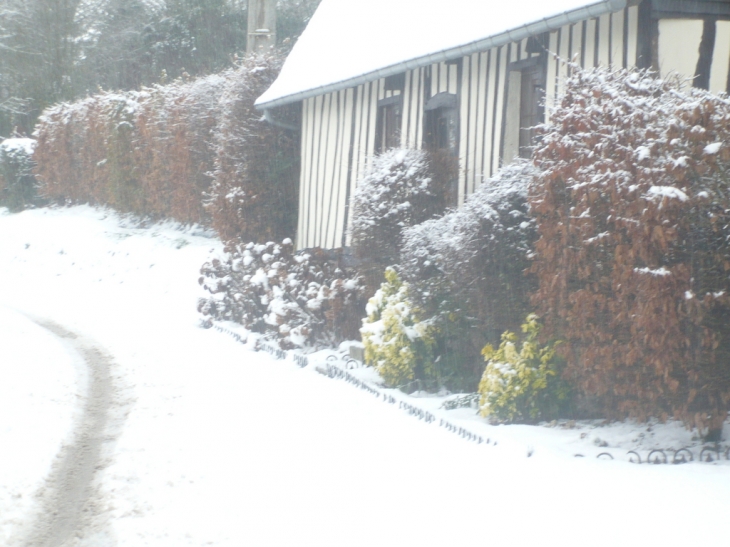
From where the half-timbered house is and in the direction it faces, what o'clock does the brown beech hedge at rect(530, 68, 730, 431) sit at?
The brown beech hedge is roughly at 10 o'clock from the half-timbered house.

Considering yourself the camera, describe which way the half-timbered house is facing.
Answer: facing the viewer and to the left of the viewer

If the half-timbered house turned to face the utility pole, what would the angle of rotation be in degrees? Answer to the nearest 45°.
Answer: approximately 90° to its right

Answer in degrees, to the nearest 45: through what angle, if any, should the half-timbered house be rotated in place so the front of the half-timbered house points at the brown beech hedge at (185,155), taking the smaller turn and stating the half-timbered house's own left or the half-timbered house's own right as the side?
approximately 90° to the half-timbered house's own right

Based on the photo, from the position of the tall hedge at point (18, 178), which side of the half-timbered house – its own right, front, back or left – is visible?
right

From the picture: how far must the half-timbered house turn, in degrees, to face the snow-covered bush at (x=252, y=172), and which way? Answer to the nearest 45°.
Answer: approximately 90° to its right
